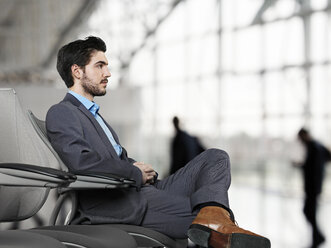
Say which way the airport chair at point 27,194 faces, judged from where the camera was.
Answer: facing to the right of the viewer

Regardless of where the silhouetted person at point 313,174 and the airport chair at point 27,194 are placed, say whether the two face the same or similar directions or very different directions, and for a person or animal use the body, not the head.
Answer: very different directions

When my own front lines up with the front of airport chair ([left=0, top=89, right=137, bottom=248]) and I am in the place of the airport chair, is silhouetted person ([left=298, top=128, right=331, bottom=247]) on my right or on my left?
on my left

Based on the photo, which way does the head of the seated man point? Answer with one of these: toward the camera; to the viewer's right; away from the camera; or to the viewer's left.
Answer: to the viewer's right

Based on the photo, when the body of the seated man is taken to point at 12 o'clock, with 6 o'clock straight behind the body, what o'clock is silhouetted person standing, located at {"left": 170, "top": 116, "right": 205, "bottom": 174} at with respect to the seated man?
The silhouetted person standing is roughly at 9 o'clock from the seated man.

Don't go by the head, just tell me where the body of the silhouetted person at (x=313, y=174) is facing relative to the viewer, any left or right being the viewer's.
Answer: facing to the left of the viewer

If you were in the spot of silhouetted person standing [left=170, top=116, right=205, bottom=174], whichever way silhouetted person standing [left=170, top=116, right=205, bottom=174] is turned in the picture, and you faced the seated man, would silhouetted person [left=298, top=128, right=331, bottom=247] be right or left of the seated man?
left

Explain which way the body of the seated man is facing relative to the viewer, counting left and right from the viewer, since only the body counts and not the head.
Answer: facing to the right of the viewer

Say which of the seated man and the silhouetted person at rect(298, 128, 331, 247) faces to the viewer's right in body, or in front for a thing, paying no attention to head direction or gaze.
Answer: the seated man
